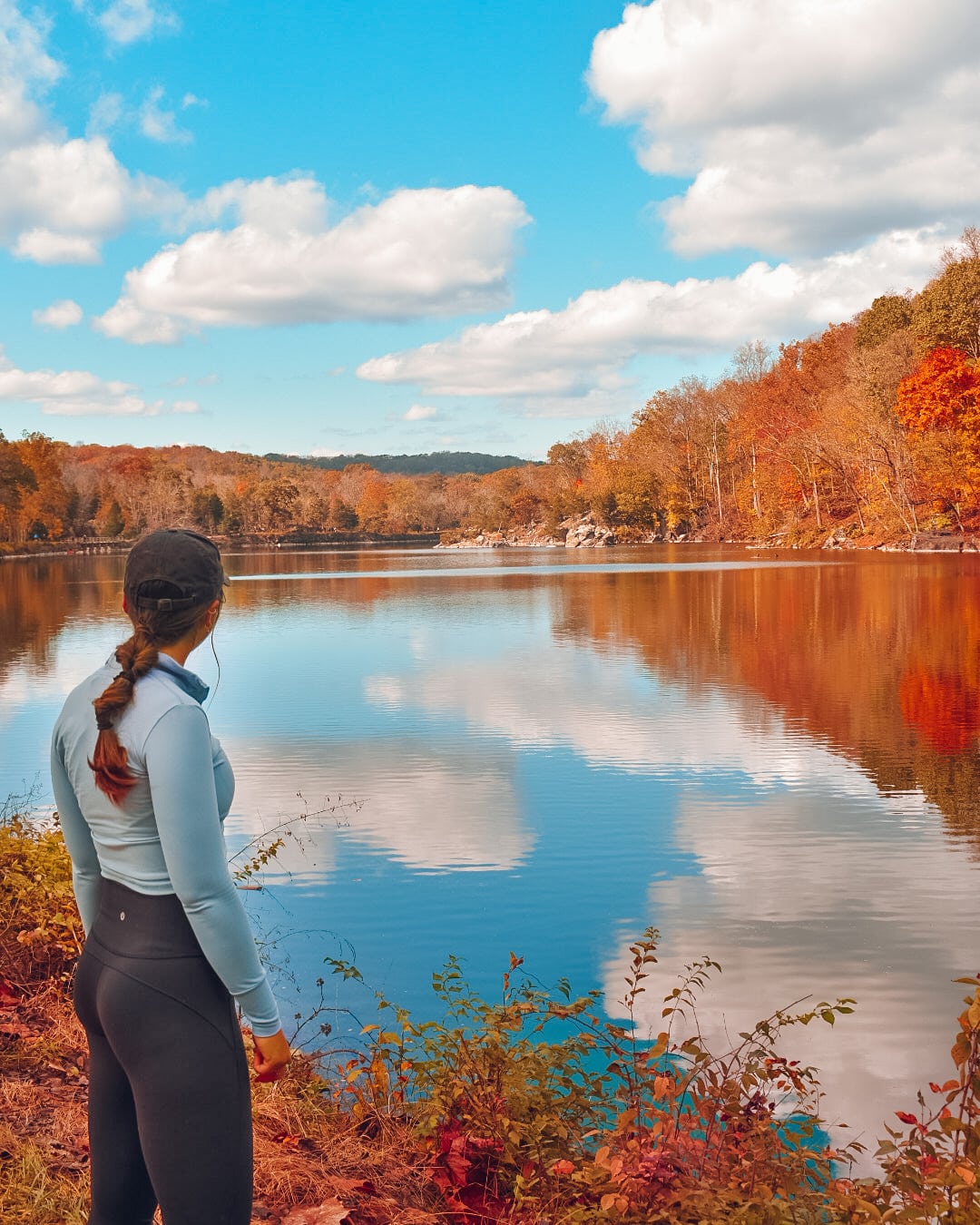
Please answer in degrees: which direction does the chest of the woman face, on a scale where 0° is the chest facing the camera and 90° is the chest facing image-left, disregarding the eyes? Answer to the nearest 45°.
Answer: approximately 225°

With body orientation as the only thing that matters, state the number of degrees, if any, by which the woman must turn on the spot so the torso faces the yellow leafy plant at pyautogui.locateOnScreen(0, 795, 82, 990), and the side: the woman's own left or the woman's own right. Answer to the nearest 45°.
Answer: approximately 45° to the woman's own left

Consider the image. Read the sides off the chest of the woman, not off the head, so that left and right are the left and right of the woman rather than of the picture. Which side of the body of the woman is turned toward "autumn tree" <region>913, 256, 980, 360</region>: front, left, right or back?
front

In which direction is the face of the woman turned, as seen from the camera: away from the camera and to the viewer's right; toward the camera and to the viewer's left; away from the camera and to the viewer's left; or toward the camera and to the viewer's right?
away from the camera and to the viewer's right

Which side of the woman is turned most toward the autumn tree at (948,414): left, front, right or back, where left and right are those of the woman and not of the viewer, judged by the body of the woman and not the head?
front

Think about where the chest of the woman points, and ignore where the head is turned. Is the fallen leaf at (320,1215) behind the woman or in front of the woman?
in front

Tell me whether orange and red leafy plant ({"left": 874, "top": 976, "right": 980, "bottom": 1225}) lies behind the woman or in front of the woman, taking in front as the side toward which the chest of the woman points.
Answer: in front
